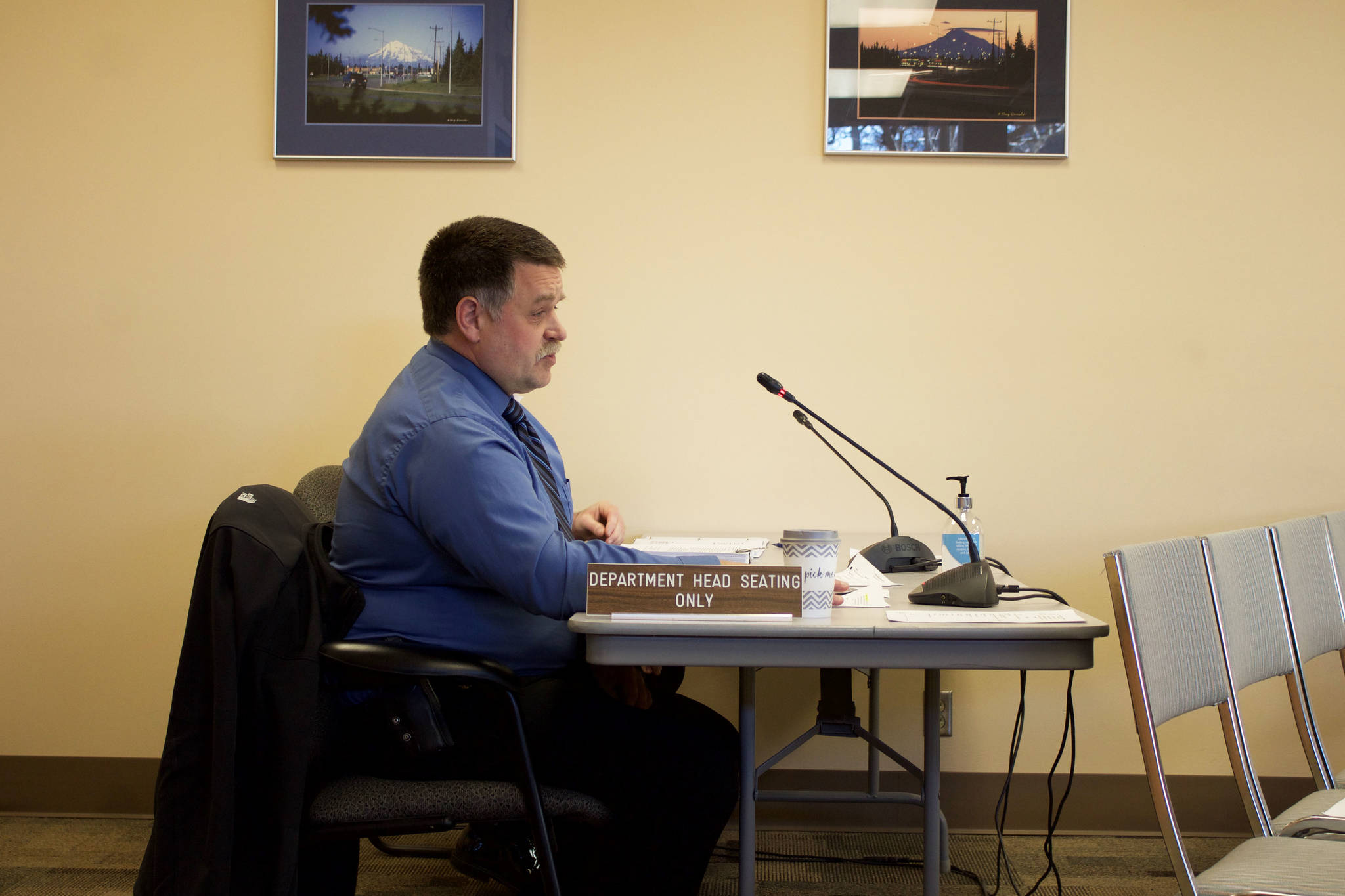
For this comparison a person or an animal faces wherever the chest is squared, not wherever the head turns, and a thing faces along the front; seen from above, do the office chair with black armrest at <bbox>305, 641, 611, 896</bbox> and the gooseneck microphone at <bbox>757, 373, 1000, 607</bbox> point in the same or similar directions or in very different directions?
very different directions

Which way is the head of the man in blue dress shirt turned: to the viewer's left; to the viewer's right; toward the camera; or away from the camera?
to the viewer's right

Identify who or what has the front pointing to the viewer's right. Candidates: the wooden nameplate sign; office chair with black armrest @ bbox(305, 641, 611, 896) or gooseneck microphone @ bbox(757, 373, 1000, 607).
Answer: the office chair with black armrest

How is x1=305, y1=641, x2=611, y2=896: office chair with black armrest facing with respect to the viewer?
to the viewer's right

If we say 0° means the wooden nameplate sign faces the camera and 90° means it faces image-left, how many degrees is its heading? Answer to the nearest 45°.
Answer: approximately 0°

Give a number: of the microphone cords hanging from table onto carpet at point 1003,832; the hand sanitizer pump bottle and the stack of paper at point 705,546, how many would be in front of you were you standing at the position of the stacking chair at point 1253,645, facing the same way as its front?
0

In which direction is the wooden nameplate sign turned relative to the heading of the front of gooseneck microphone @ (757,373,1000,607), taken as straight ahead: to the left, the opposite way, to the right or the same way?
to the left

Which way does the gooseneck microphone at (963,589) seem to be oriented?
to the viewer's left

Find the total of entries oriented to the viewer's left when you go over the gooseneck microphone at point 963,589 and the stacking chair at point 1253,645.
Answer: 1

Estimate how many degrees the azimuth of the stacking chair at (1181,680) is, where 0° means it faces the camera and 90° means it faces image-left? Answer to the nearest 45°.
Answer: approximately 315°

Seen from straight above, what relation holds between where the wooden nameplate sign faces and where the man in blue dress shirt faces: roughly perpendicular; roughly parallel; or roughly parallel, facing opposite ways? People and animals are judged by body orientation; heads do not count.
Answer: roughly perpendicular

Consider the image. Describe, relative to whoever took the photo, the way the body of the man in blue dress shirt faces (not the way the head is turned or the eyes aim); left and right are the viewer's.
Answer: facing to the right of the viewer
